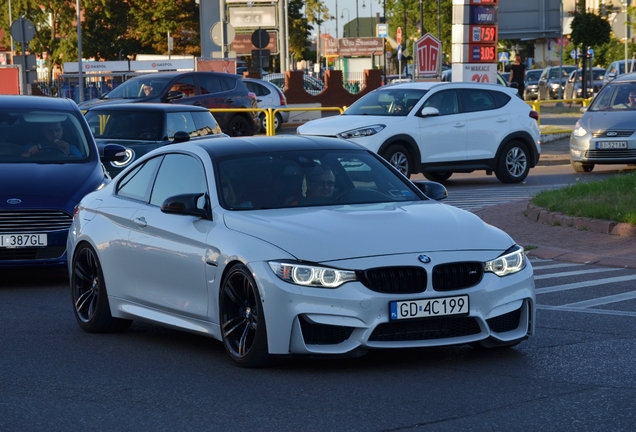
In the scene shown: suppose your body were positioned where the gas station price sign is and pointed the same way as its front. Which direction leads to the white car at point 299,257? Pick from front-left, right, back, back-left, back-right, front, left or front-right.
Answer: front

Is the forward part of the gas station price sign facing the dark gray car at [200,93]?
no

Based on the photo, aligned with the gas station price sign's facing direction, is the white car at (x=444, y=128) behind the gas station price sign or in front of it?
in front

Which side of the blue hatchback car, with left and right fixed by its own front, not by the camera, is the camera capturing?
front

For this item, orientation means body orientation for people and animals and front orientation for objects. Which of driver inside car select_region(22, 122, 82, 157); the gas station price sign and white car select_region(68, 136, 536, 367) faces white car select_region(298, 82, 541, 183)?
the gas station price sign

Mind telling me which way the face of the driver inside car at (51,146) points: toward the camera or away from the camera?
toward the camera

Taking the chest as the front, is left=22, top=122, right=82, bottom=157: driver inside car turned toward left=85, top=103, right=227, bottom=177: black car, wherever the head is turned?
no

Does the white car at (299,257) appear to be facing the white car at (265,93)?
no

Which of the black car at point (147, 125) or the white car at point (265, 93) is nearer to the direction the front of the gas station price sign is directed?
the black car

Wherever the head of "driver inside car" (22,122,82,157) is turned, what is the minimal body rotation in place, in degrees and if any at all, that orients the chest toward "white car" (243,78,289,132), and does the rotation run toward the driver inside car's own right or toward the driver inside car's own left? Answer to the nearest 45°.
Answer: approximately 180°

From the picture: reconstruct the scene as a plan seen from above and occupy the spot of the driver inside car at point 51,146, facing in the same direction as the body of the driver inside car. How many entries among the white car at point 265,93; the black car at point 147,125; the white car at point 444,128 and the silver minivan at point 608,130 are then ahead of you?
0

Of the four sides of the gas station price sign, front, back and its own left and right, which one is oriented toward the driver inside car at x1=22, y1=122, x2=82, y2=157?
front

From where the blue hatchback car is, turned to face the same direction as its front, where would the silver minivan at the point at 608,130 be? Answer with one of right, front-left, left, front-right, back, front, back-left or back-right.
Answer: back-left

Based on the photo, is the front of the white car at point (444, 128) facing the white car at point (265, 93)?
no

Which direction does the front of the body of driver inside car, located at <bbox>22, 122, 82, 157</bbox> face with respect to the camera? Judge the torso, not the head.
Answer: toward the camera

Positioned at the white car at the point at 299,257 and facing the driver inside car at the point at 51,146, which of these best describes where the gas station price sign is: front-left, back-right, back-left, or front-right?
front-right

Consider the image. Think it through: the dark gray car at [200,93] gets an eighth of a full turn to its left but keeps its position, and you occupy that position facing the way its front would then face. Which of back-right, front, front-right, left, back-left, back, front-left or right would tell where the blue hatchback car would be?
front

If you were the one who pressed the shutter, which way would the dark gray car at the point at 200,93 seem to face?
facing the viewer and to the left of the viewer
